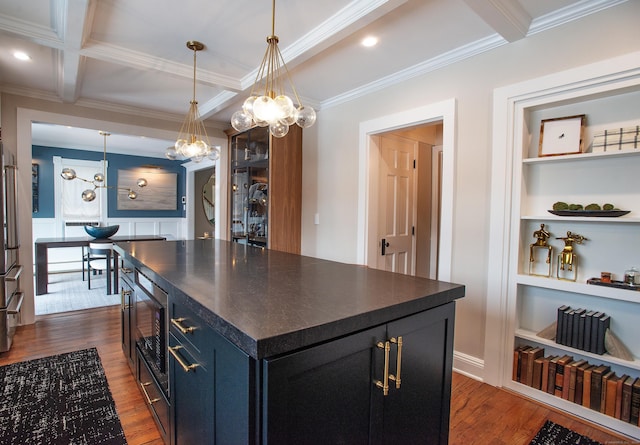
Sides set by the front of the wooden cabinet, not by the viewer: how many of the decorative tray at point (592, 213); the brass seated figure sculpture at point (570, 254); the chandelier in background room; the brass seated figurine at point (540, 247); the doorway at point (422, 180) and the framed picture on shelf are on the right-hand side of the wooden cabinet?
1

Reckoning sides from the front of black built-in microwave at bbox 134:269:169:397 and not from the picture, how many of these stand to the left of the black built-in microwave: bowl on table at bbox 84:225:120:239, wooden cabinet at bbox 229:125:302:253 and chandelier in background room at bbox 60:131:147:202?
0

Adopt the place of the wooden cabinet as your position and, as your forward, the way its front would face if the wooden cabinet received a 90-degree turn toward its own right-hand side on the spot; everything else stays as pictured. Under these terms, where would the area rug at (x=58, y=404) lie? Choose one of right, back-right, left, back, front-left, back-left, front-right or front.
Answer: left

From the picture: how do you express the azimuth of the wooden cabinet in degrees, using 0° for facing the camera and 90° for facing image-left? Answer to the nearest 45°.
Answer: approximately 45°

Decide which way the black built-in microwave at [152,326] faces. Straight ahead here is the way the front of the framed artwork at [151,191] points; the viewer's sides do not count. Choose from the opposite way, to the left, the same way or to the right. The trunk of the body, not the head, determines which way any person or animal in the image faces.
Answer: to the right

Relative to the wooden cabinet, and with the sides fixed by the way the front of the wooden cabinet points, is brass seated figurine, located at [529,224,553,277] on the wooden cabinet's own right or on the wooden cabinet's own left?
on the wooden cabinet's own left

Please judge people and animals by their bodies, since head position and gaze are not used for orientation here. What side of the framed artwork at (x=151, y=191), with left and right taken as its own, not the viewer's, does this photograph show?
front

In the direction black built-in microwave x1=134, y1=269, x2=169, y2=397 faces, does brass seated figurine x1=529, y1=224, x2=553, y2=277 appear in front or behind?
behind

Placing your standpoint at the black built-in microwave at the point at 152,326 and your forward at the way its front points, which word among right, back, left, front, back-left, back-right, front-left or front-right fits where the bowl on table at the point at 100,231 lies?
right

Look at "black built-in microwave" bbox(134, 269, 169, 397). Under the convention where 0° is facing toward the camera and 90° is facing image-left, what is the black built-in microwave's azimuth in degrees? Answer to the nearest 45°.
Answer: approximately 90°

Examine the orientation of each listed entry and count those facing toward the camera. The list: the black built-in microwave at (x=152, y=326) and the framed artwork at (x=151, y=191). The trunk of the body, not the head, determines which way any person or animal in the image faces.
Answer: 1

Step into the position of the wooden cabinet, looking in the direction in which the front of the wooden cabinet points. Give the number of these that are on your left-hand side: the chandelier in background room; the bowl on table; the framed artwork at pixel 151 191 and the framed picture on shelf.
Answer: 1

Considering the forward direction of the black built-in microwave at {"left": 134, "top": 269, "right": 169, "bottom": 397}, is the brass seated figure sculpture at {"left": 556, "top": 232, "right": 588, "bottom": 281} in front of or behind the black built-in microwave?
behind

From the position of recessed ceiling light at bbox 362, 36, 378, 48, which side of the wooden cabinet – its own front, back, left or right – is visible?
left

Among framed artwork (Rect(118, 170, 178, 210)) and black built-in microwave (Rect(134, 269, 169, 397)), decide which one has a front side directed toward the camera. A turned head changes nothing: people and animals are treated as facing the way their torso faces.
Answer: the framed artwork

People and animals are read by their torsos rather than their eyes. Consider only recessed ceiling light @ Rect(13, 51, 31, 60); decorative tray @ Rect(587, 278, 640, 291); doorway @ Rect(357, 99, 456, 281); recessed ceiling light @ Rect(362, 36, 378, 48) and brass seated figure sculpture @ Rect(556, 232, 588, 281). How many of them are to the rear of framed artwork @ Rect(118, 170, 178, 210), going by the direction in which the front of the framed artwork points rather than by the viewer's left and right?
0

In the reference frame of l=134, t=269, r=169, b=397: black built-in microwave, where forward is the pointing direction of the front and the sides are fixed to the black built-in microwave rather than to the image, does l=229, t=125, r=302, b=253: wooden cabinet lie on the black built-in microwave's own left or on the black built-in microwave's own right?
on the black built-in microwave's own right
